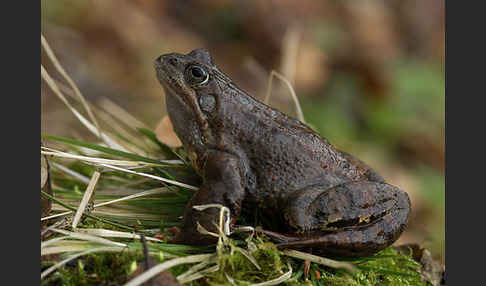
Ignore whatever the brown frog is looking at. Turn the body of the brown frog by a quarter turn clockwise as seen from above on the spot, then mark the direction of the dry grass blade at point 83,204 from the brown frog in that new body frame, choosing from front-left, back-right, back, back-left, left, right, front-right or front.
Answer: left

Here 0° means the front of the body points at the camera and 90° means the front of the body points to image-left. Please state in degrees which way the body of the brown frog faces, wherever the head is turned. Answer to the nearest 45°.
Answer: approximately 90°

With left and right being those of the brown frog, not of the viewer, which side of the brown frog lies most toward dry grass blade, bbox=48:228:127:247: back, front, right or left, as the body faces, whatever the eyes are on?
front

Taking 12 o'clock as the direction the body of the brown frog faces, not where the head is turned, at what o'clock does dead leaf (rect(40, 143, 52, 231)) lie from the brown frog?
The dead leaf is roughly at 12 o'clock from the brown frog.

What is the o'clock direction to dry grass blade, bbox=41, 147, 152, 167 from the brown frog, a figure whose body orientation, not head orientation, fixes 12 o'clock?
The dry grass blade is roughly at 12 o'clock from the brown frog.
